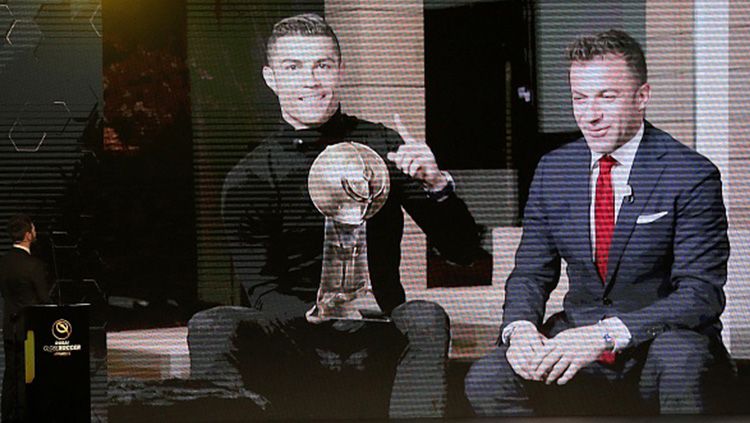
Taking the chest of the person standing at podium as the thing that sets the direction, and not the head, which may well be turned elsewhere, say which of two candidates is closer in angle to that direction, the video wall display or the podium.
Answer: the video wall display

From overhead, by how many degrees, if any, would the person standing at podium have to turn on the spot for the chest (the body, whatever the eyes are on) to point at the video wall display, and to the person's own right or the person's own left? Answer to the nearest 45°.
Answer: approximately 45° to the person's own right

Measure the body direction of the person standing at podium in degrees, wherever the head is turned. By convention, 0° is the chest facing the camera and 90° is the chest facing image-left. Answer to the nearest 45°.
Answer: approximately 225°

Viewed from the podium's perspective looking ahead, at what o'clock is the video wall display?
The video wall display is roughly at 8 o'clock from the podium.

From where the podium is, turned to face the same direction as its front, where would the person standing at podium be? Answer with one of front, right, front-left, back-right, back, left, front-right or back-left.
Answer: back

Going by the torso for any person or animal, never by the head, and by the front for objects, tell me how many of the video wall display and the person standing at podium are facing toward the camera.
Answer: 1

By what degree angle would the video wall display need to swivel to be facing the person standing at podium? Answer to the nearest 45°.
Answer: approximately 90° to its right

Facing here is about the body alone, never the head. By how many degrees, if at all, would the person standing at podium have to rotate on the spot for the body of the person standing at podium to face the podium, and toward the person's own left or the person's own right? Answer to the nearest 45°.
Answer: approximately 135° to the person's own right

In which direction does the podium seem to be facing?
toward the camera

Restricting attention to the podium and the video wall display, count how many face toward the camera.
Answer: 2

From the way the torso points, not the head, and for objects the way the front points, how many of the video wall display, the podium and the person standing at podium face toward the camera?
2

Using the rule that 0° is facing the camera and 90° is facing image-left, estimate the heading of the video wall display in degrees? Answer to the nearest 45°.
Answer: approximately 0°
